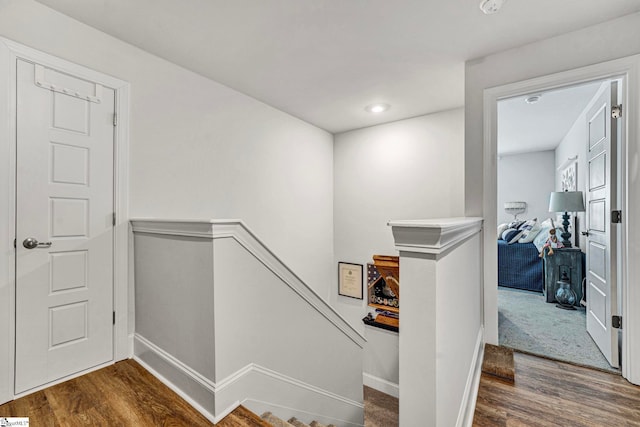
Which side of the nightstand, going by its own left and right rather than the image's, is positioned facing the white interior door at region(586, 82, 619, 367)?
left

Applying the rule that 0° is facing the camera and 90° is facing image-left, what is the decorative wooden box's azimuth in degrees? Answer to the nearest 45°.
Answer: approximately 45°

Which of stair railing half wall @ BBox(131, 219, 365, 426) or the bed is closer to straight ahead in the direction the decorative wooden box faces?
the stair railing half wall

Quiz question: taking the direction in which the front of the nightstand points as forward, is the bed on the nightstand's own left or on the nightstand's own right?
on the nightstand's own right

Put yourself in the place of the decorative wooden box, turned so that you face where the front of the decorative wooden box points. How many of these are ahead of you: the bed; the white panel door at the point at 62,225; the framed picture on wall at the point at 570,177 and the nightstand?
1

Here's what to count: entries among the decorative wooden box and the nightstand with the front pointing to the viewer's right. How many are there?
0

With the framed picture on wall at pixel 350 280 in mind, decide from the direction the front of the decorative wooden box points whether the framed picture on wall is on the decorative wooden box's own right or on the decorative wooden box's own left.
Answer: on the decorative wooden box's own right

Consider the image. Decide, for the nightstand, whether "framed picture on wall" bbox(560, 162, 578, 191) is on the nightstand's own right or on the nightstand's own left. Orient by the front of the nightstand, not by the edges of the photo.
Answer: on the nightstand's own right

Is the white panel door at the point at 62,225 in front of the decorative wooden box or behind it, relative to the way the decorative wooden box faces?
in front

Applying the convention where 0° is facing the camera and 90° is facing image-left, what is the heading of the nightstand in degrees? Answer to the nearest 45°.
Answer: approximately 90°

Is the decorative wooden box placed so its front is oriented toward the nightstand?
no
